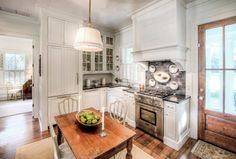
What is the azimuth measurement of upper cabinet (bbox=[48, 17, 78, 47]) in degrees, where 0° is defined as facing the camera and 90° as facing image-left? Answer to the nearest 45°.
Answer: approximately 315°

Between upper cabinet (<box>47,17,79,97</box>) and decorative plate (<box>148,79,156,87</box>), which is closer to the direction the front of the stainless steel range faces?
the upper cabinet

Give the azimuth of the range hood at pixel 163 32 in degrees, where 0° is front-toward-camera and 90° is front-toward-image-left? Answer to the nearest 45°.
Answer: approximately 45°

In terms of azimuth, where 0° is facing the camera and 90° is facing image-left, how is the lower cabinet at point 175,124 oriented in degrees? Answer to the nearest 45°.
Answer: approximately 45°
